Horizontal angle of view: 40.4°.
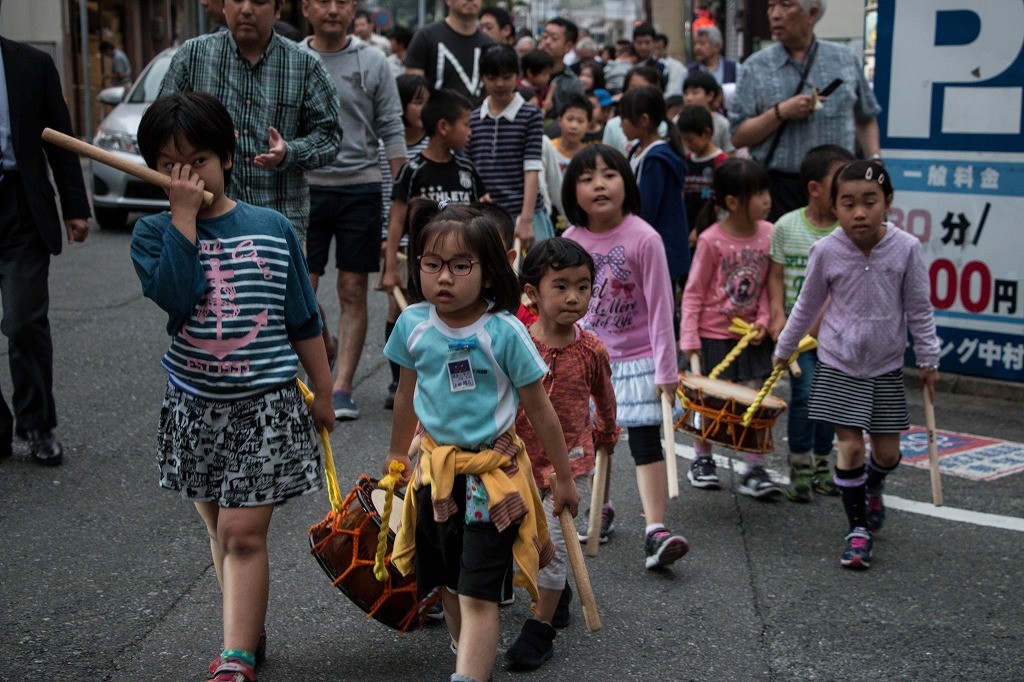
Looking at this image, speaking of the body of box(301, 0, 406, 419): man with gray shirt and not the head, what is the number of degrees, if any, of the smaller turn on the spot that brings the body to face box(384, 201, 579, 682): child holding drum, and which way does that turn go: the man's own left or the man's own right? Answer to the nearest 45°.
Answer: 0° — they already face them

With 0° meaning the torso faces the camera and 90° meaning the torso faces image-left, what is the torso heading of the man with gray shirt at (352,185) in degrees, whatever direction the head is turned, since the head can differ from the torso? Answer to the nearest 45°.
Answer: approximately 0°

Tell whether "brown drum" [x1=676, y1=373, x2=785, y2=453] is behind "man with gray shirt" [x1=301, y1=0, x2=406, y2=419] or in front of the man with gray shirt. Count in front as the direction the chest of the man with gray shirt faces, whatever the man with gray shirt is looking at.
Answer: in front

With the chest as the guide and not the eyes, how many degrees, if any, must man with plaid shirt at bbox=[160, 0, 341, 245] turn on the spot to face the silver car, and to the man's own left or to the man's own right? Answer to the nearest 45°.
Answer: approximately 180°

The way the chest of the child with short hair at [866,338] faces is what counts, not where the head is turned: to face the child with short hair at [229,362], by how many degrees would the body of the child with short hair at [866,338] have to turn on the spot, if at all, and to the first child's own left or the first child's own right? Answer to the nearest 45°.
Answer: approximately 45° to the first child's own right

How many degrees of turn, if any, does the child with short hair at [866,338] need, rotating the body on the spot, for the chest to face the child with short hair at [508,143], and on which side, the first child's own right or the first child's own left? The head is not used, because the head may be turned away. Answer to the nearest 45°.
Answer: approximately 135° to the first child's own right

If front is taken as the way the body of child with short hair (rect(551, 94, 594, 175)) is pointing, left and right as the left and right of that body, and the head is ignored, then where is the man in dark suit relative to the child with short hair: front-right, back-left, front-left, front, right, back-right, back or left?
front-right

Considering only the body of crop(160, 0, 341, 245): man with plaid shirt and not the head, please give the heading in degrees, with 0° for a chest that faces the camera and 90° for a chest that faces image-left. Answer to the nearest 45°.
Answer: approximately 0°

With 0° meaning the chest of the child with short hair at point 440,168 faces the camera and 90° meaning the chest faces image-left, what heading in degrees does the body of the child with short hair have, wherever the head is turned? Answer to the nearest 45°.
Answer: approximately 315°

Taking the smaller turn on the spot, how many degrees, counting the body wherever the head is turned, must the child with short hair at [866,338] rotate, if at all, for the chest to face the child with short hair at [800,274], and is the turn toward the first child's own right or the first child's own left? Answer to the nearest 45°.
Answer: approximately 180°
